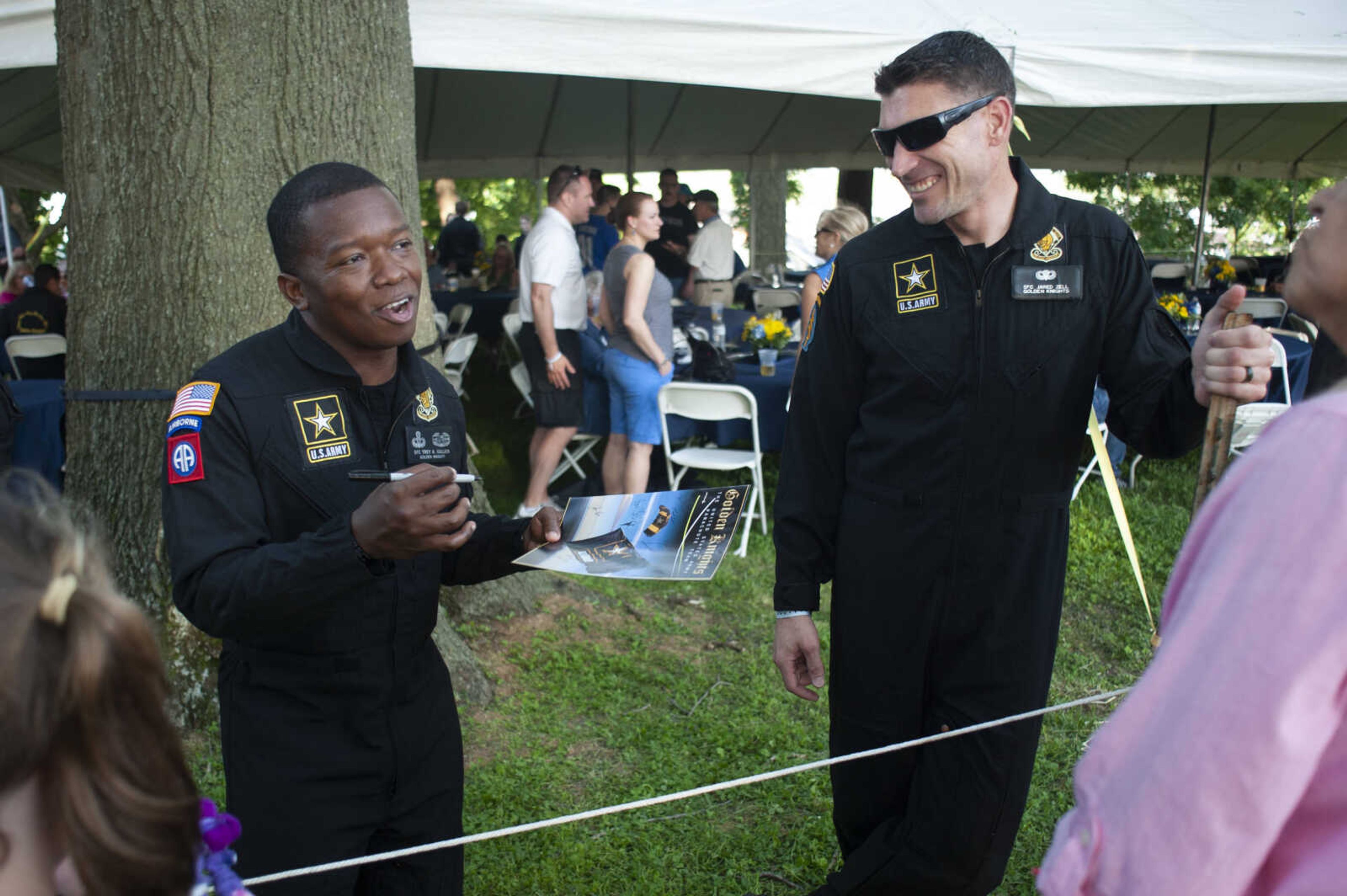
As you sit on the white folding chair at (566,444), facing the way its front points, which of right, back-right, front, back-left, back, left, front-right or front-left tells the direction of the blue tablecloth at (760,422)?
front-right

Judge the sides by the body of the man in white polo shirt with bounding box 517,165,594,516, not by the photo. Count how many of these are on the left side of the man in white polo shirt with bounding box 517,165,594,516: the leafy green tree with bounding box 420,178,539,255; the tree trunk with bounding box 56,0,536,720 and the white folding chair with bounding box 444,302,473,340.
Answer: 2

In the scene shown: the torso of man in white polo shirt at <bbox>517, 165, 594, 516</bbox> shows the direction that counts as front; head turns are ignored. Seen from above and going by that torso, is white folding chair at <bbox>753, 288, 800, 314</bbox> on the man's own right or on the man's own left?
on the man's own left

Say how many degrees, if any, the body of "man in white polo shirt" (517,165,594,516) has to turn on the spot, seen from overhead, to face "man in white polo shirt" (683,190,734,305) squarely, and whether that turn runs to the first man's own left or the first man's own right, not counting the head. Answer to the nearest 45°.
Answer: approximately 90° to the first man's own left

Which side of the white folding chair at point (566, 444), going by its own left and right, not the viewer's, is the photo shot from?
right

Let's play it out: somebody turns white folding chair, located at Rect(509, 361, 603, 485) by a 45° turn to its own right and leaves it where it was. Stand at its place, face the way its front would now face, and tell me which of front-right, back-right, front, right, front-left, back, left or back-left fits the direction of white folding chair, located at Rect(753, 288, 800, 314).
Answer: left
